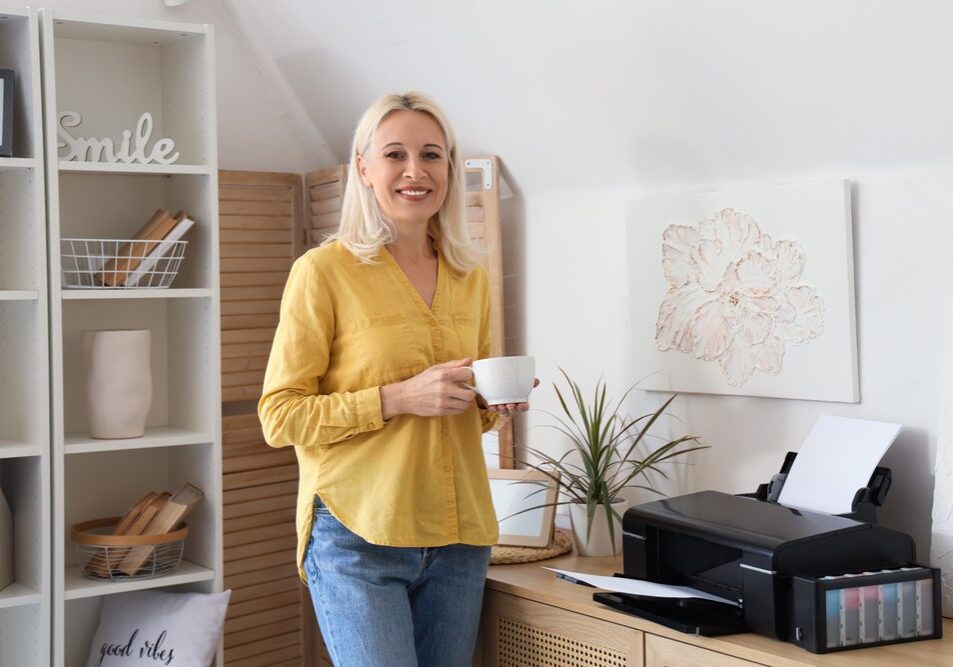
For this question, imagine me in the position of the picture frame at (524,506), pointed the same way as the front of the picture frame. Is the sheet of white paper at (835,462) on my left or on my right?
on my left

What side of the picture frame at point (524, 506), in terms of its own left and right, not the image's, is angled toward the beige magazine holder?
right

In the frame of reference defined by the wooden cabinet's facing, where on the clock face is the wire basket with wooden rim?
The wire basket with wooden rim is roughly at 2 o'clock from the wooden cabinet.

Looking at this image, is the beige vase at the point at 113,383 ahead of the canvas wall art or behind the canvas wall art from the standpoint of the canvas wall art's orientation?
ahead

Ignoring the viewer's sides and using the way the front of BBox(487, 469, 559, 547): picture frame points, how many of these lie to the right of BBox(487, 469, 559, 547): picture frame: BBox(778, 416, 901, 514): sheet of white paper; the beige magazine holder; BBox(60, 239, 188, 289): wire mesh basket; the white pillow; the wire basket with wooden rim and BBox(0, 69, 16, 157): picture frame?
5

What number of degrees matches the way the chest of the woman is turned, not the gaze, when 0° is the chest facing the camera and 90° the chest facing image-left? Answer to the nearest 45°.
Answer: approximately 315°

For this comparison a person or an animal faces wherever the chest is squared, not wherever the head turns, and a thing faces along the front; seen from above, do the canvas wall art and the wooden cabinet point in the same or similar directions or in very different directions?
same or similar directions

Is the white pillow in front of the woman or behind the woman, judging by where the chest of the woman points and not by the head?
behind

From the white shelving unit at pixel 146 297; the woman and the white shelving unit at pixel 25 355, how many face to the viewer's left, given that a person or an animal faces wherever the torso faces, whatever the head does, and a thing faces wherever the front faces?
0

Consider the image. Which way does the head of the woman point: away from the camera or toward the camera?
toward the camera

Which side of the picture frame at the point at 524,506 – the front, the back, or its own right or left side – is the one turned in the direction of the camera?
front

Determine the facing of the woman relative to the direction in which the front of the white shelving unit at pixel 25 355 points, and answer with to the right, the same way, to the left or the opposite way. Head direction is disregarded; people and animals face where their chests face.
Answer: the same way

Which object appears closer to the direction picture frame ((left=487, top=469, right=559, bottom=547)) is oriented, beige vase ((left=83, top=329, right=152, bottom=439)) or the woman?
the woman

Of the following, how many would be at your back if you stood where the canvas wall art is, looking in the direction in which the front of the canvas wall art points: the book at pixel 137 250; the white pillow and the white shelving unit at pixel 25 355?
0

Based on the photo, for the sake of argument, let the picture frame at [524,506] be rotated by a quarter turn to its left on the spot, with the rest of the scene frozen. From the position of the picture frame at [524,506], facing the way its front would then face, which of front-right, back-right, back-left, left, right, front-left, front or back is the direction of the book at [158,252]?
back

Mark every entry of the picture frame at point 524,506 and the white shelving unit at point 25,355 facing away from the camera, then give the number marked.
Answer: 0
